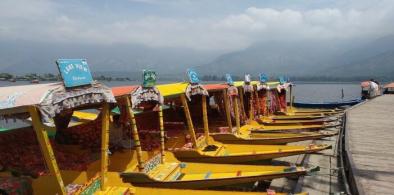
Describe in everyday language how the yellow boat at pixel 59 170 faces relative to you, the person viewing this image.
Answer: facing to the right of the viewer

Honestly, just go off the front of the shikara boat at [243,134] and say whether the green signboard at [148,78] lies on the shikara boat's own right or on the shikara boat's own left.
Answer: on the shikara boat's own right

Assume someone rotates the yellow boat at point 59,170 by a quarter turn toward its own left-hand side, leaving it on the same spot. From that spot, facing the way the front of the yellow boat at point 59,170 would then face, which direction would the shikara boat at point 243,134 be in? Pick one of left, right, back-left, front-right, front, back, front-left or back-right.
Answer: front-right

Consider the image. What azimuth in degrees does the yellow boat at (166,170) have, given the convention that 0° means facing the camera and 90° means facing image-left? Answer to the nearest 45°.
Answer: approximately 270°

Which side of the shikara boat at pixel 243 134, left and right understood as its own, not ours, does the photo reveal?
right
